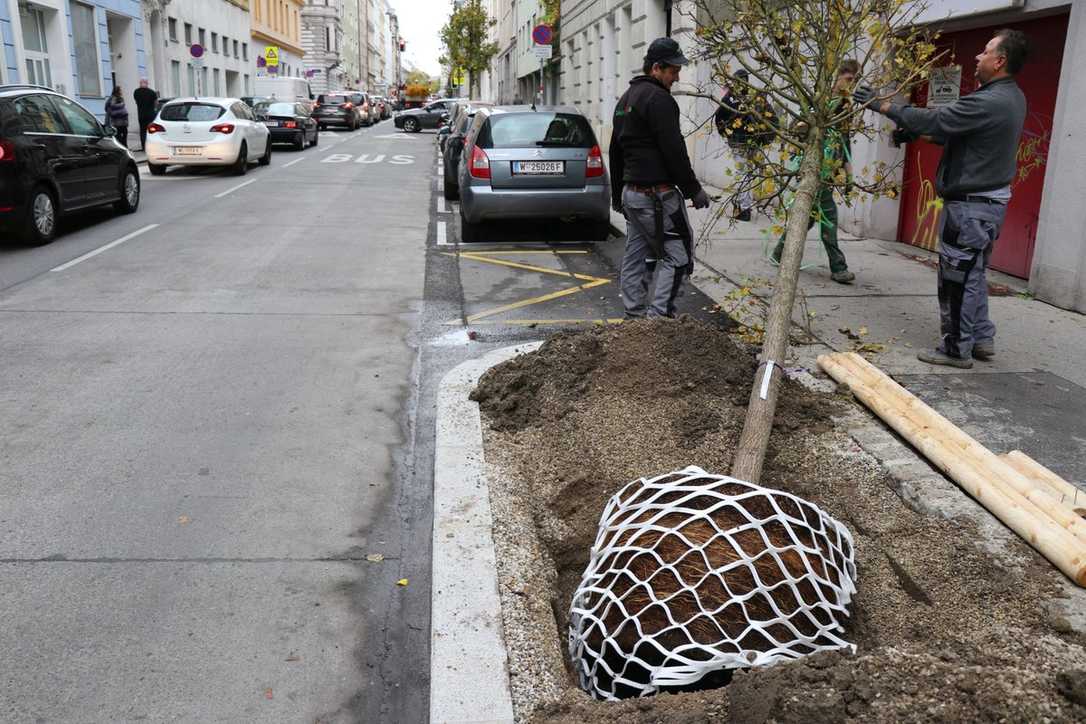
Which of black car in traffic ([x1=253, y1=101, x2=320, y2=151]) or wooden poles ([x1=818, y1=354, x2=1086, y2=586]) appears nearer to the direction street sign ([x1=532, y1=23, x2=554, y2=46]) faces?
the wooden poles

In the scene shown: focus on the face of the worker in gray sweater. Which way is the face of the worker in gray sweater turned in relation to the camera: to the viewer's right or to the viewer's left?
to the viewer's left

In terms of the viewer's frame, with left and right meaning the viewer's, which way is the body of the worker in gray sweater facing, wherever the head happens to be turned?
facing to the left of the viewer

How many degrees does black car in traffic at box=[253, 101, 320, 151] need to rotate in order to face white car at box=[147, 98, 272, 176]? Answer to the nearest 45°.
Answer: approximately 180°

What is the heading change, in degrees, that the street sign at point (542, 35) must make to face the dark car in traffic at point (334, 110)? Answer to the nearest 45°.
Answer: approximately 135° to its right

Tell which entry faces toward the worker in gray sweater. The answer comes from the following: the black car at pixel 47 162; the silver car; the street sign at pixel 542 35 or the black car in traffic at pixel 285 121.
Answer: the street sign

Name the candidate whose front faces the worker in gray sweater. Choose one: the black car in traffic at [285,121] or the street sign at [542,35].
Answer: the street sign

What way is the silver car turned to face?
away from the camera

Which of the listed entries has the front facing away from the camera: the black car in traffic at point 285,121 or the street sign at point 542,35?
the black car in traffic

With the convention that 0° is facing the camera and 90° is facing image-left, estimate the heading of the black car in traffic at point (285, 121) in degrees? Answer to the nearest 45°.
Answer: approximately 180°

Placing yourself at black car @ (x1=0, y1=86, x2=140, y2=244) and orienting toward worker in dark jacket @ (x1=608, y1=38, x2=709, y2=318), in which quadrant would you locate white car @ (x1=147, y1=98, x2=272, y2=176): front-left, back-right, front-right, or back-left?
back-left

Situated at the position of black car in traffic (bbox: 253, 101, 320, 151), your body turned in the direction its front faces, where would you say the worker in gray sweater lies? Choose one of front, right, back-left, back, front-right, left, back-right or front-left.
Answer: back

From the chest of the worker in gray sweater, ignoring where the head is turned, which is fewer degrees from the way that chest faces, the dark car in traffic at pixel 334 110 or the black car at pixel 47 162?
the black car

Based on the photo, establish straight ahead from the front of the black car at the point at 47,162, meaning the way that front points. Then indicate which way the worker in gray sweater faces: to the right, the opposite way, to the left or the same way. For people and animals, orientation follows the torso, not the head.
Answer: to the left

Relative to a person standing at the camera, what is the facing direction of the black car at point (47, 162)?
facing away from the viewer and to the right of the viewer

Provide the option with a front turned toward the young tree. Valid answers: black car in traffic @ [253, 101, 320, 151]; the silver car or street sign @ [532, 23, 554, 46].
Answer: the street sign
